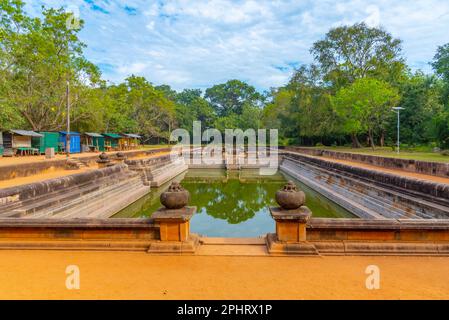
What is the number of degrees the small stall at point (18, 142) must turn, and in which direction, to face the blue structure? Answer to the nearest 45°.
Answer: approximately 90° to its left

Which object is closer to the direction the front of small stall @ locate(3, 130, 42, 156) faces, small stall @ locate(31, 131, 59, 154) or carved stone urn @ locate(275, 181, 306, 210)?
the carved stone urn

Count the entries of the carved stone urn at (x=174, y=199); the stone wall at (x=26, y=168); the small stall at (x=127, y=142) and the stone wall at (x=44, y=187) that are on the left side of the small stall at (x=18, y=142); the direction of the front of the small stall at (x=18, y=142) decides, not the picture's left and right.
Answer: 1

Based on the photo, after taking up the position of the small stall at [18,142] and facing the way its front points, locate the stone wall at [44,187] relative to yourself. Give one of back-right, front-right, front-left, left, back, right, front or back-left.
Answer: front-right

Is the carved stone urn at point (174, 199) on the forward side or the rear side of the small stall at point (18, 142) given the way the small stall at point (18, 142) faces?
on the forward side

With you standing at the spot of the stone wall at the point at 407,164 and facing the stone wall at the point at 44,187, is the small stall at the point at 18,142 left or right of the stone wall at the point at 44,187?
right

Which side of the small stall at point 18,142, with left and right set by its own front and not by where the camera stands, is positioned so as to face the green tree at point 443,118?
front

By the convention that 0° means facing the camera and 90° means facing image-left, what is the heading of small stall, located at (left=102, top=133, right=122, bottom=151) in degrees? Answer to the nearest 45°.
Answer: approximately 315°

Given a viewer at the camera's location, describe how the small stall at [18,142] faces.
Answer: facing the viewer and to the right of the viewer

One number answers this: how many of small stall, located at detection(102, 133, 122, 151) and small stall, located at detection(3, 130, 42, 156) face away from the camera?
0

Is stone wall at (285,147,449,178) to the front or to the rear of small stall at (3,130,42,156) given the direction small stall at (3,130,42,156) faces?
to the front
